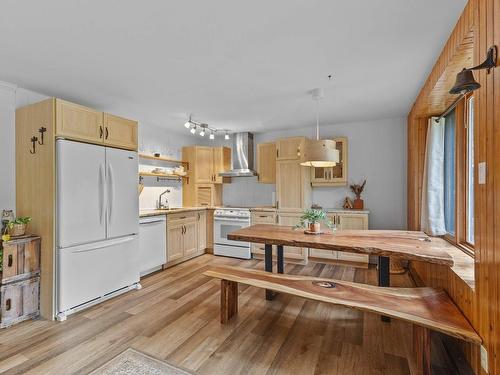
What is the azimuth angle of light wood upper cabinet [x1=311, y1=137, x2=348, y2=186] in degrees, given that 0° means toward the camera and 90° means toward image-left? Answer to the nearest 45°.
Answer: approximately 0°

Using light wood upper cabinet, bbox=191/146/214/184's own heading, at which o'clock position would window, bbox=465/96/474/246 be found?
The window is roughly at 11 o'clock from the light wood upper cabinet.

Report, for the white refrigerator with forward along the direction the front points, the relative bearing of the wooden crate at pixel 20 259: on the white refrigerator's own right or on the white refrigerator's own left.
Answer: on the white refrigerator's own right

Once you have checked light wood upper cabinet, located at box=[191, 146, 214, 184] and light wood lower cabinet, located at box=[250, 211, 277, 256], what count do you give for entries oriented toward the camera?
2

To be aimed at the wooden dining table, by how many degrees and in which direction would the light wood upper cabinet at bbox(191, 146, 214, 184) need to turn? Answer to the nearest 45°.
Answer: approximately 45° to its left

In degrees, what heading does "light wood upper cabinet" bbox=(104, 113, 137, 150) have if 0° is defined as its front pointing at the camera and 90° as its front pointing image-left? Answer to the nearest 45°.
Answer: approximately 315°

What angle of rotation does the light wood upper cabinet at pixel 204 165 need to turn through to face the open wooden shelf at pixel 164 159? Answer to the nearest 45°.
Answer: approximately 45° to its right

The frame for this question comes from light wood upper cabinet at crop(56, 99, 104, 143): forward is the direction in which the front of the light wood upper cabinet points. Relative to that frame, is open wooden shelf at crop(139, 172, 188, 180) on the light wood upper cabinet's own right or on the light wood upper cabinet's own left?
on the light wood upper cabinet's own left

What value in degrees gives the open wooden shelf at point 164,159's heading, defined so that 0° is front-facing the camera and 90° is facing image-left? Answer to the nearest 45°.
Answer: approximately 315°

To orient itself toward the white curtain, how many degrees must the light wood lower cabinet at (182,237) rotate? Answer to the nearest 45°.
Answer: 0° — it already faces it

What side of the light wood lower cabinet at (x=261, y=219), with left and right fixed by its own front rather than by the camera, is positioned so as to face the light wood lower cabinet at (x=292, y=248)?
left
